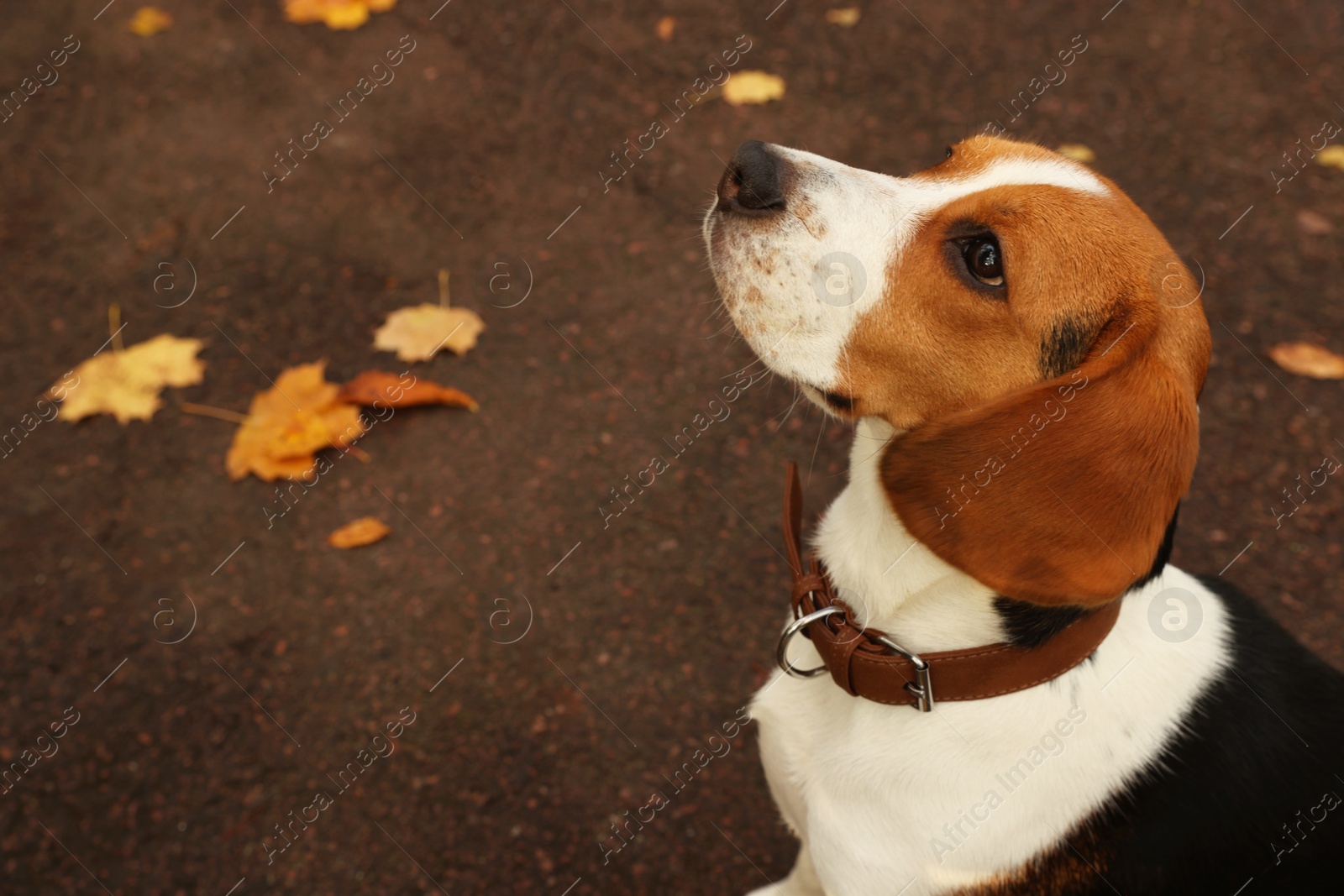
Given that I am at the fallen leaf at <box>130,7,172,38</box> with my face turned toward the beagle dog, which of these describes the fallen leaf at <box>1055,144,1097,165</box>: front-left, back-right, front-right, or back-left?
front-left

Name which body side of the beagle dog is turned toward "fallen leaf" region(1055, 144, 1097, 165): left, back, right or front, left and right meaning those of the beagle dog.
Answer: right

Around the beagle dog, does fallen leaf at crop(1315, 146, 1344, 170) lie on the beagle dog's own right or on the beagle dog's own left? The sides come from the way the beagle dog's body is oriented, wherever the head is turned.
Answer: on the beagle dog's own right

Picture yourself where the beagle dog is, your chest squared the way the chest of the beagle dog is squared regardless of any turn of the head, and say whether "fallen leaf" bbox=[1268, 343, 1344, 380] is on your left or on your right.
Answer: on your right

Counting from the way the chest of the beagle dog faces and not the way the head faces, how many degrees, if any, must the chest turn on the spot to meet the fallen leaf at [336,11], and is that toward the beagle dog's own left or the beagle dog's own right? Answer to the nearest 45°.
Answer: approximately 45° to the beagle dog's own right

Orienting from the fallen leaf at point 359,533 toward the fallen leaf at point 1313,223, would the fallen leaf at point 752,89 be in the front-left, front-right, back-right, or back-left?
front-left

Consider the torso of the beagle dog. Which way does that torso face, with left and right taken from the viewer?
facing to the left of the viewer

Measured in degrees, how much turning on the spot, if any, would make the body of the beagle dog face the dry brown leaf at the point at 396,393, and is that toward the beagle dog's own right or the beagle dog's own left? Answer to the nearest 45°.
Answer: approximately 45° to the beagle dog's own right

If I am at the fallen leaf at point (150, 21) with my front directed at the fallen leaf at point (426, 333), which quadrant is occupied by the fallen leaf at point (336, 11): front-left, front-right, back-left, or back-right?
front-left

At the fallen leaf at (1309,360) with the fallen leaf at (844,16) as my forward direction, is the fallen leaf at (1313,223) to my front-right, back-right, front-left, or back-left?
front-right
